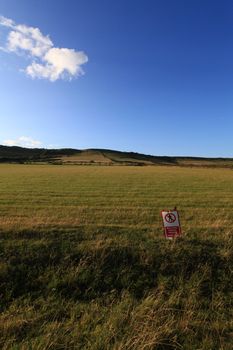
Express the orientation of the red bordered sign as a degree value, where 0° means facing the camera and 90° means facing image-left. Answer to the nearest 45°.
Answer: approximately 0°
